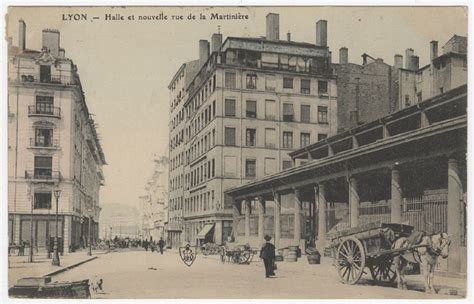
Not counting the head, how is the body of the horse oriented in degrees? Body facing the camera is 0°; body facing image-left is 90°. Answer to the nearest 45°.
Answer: approximately 315°

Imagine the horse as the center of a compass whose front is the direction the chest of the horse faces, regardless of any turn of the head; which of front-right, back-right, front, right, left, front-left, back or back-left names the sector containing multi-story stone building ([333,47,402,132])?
back-left

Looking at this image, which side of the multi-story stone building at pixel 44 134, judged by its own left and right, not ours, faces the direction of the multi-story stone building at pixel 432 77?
left

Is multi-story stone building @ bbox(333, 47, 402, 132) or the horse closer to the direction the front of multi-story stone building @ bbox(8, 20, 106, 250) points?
the horse

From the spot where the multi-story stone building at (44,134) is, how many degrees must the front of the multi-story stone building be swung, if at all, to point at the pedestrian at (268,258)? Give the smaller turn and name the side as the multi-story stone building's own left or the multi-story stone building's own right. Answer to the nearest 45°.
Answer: approximately 45° to the multi-story stone building's own left

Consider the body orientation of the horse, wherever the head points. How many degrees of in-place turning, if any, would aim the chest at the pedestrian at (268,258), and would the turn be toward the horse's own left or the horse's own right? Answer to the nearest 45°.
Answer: approximately 180°

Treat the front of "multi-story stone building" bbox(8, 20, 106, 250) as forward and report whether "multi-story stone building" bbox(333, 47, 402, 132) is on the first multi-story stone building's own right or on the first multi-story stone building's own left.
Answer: on the first multi-story stone building's own left

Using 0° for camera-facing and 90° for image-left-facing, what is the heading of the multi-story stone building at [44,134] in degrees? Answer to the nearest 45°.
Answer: approximately 0°

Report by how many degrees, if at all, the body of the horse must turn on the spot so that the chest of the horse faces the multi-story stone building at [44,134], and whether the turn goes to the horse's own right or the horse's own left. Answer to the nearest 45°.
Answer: approximately 180°

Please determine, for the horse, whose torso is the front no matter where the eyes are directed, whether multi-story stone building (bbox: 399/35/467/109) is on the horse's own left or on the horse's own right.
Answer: on the horse's own left

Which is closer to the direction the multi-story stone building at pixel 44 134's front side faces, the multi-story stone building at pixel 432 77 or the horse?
the horse
